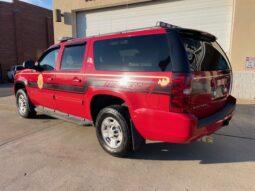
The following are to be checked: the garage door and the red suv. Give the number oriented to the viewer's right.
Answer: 0

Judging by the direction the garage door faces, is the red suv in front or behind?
in front

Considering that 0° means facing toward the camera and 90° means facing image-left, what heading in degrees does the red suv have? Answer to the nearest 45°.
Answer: approximately 135°

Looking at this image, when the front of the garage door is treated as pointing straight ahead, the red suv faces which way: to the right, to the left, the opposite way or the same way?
to the right

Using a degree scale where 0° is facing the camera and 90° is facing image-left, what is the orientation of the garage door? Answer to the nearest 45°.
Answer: approximately 45°

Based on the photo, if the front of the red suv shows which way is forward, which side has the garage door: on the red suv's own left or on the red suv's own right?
on the red suv's own right
